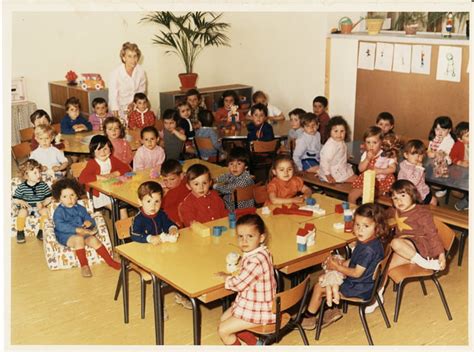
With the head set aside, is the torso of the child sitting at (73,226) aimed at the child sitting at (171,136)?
no

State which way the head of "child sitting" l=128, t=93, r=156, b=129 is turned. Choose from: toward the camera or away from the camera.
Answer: toward the camera

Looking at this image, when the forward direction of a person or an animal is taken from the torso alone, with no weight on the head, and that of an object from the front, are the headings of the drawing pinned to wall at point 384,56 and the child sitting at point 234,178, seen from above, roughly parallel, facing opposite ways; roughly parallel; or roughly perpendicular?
roughly parallel

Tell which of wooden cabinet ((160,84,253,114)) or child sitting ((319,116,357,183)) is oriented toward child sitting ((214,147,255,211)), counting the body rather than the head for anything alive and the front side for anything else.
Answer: the wooden cabinet

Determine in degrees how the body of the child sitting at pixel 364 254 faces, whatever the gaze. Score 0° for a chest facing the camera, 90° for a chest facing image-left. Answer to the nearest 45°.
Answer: approximately 90°

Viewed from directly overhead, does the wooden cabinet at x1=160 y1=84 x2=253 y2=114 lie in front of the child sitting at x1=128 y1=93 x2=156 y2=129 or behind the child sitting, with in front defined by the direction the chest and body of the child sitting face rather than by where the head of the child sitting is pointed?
behind

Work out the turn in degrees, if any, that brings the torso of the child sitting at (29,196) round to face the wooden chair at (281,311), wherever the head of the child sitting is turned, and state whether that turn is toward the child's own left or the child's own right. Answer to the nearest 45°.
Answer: approximately 45° to the child's own left

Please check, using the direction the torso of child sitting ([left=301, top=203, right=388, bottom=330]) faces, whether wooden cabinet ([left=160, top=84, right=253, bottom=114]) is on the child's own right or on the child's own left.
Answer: on the child's own right

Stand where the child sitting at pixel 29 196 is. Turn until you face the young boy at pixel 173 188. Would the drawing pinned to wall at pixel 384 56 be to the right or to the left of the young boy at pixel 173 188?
left

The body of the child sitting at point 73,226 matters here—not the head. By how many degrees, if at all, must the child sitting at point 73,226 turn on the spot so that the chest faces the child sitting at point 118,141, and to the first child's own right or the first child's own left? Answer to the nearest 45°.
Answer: approximately 135° to the first child's own left

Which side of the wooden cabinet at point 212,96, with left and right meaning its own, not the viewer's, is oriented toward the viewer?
front

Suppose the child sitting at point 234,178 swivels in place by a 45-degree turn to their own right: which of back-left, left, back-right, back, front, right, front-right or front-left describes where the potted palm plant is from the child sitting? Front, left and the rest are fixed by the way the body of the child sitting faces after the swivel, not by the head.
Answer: back-right

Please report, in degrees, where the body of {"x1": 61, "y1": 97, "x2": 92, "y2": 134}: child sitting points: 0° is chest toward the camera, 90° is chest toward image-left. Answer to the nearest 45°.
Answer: approximately 0°

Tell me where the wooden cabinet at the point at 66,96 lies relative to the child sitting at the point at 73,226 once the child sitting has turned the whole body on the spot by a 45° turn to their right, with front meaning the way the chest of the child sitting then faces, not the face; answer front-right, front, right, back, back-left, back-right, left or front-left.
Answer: back

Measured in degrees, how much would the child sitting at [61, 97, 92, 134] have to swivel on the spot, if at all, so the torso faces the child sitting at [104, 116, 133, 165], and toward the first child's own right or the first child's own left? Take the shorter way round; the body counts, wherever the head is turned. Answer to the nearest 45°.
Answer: approximately 45° to the first child's own left

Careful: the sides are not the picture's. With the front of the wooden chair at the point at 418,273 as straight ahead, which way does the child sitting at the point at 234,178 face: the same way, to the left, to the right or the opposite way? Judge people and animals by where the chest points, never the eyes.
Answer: to the left

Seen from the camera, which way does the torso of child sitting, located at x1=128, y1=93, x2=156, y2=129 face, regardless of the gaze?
toward the camera

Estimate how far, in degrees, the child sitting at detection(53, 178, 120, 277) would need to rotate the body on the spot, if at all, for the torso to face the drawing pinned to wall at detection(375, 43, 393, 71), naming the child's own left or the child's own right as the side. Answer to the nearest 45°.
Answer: approximately 90° to the child's own left

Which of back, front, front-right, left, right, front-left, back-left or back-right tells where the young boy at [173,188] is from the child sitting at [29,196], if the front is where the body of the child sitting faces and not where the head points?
front-left
